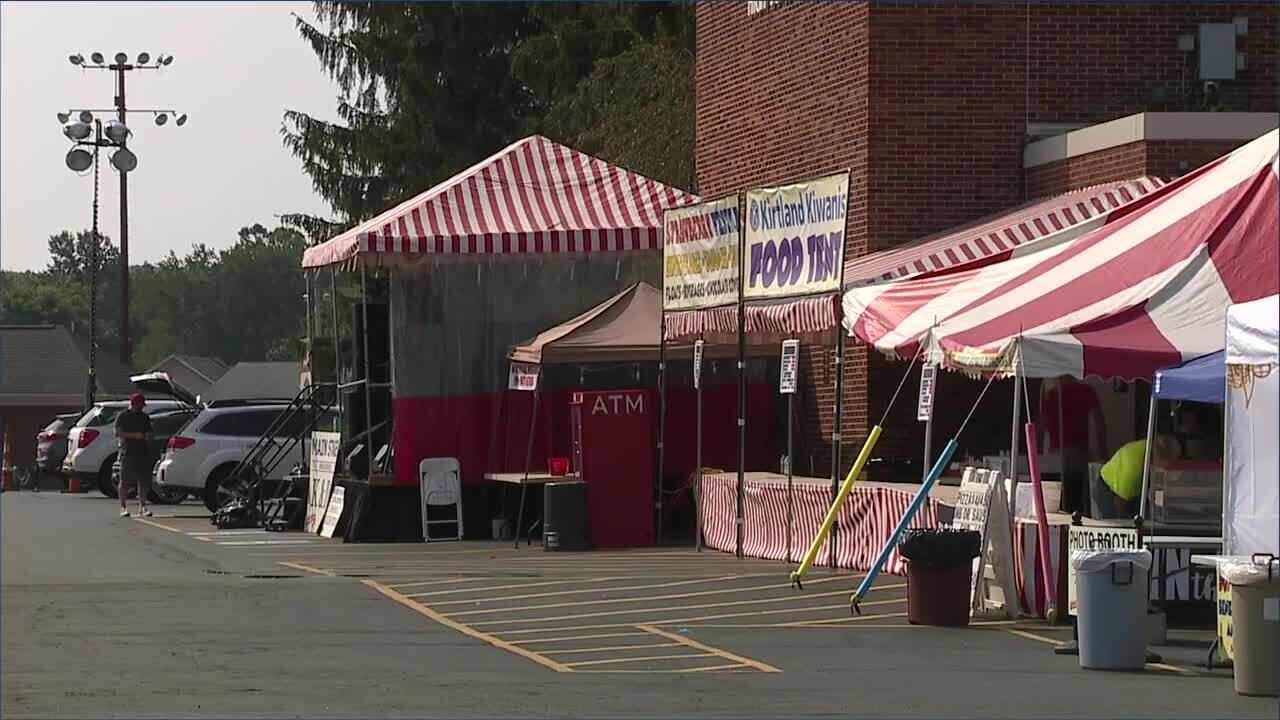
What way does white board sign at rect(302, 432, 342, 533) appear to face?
toward the camera

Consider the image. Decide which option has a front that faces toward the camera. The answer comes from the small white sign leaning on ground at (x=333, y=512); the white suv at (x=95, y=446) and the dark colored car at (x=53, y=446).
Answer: the small white sign leaning on ground

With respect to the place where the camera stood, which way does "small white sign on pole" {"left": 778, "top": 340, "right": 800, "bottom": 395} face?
facing the viewer

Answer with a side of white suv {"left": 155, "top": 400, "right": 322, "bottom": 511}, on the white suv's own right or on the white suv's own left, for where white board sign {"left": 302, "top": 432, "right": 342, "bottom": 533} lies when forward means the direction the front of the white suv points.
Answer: on the white suv's own right

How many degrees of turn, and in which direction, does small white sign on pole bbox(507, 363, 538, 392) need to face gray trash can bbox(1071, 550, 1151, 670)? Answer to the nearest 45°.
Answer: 0° — it already faces it

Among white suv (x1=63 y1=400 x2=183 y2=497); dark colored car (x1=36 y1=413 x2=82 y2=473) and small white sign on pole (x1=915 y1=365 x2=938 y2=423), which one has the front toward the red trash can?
the small white sign on pole

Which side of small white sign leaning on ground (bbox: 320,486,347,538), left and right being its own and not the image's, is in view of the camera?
front
